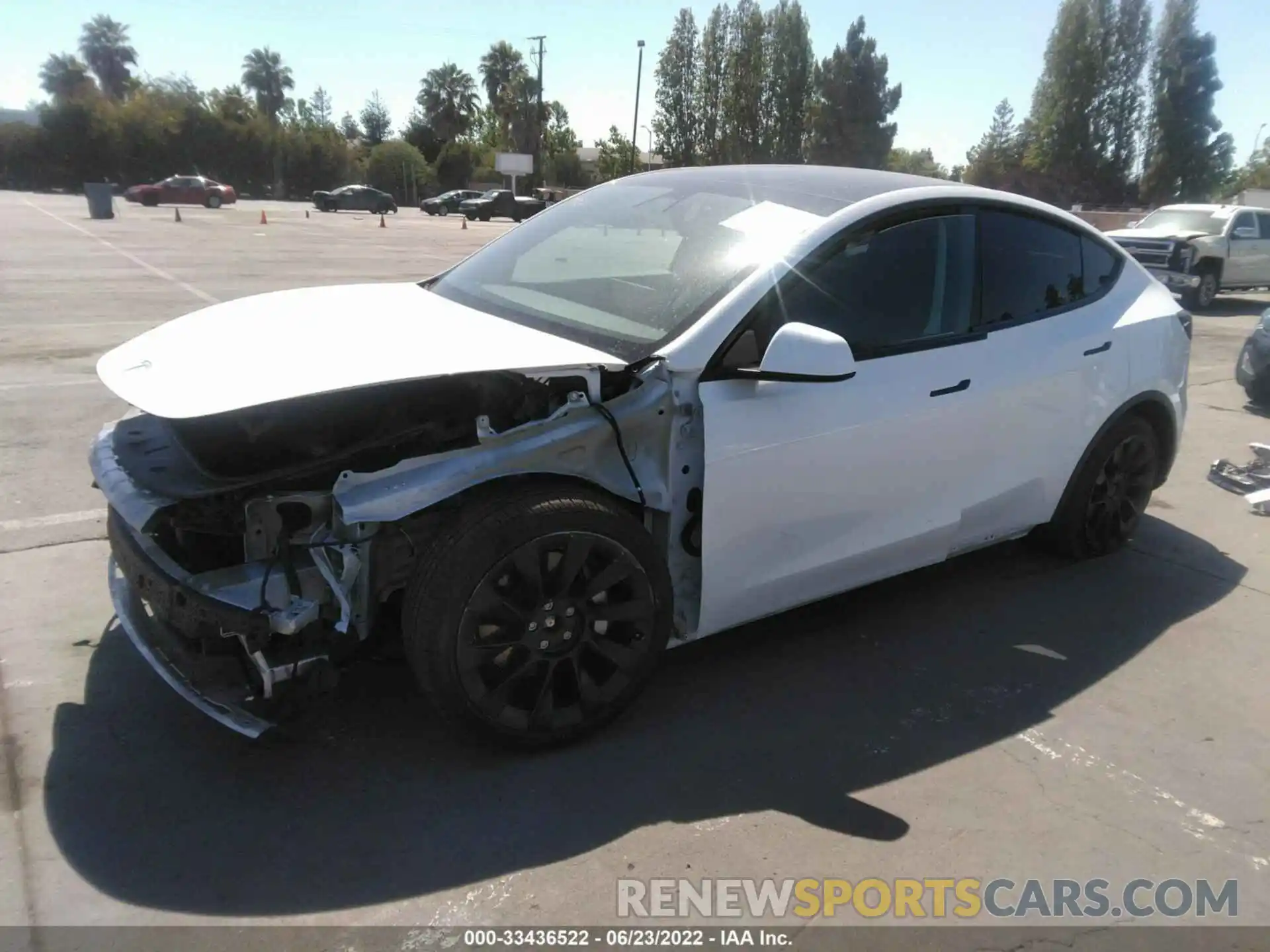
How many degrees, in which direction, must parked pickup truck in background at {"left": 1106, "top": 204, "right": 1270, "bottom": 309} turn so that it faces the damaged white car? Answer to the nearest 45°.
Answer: approximately 45° to its left

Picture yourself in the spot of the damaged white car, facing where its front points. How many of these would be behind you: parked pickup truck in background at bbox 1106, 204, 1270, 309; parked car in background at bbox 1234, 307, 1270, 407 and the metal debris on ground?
3

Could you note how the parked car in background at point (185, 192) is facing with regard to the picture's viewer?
facing to the left of the viewer

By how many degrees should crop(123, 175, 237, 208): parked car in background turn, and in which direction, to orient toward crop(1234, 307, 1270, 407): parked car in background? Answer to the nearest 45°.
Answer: approximately 90° to its left

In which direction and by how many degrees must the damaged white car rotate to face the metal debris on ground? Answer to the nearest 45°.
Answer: approximately 180°

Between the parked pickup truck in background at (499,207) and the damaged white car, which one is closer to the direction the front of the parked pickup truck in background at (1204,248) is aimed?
the damaged white car

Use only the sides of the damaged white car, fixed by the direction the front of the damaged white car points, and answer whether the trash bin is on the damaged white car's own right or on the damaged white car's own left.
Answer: on the damaged white car's own right

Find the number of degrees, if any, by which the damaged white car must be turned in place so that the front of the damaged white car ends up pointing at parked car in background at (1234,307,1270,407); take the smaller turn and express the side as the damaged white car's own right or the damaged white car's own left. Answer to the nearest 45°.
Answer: approximately 180°

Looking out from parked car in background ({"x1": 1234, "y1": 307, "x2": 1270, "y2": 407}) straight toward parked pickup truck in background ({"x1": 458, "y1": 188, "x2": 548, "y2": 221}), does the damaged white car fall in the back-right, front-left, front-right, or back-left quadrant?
back-left

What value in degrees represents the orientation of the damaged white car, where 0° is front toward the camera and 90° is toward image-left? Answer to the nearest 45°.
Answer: approximately 45°

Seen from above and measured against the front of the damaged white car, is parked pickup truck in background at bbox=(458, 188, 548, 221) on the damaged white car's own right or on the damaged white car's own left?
on the damaged white car's own right
